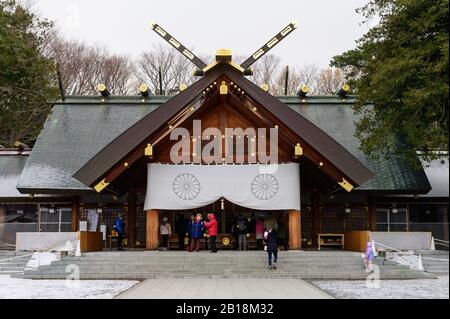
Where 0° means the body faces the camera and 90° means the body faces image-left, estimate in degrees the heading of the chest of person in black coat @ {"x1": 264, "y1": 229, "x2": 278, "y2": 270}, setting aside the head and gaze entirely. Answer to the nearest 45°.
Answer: approximately 180°

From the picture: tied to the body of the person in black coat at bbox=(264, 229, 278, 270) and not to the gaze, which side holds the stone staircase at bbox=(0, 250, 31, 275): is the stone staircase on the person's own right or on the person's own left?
on the person's own left

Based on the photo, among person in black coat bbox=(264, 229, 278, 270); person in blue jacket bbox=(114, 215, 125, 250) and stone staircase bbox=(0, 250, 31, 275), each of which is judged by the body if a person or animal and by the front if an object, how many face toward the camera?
1

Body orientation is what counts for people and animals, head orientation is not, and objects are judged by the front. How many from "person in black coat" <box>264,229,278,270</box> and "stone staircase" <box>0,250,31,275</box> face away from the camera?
1

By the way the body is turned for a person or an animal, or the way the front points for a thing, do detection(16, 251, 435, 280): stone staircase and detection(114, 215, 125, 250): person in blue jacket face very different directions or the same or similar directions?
very different directions

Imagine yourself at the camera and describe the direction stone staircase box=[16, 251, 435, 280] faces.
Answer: facing the viewer

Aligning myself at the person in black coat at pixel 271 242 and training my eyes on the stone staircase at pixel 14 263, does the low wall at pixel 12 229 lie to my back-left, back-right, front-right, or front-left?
front-right

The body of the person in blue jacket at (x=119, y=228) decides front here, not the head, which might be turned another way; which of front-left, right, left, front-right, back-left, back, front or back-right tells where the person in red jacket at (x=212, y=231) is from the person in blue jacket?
back-right

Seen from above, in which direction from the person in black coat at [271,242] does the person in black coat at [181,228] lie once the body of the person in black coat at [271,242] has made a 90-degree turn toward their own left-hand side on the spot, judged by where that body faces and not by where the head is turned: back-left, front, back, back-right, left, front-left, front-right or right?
front-right

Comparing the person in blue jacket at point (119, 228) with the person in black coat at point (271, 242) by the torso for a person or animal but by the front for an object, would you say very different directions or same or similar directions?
same or similar directions

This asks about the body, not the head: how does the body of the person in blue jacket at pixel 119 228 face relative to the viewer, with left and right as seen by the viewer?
facing away from the viewer

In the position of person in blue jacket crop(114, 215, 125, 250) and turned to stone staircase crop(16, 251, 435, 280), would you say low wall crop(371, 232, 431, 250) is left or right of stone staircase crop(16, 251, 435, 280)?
left

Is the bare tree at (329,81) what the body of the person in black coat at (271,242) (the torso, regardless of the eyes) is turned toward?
yes

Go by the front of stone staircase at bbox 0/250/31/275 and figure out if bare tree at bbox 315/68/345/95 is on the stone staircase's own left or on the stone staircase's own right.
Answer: on the stone staircase's own left
